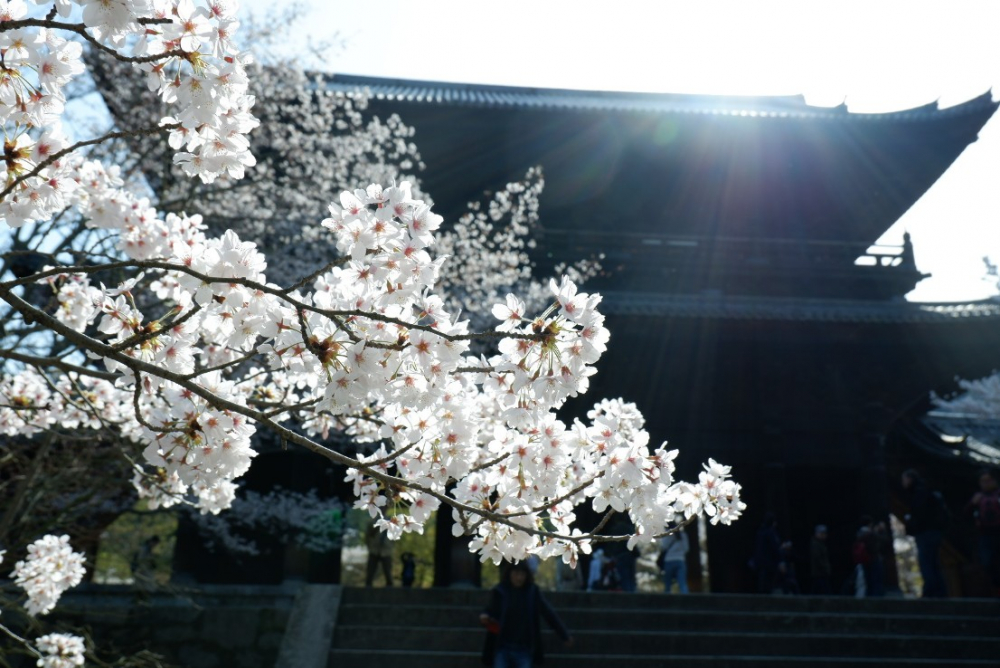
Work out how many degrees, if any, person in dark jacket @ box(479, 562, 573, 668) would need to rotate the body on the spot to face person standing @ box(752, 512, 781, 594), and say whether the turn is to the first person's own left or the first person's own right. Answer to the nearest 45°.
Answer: approximately 135° to the first person's own left

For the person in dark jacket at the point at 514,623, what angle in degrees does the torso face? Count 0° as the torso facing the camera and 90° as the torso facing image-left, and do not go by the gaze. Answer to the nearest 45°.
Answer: approximately 0°
